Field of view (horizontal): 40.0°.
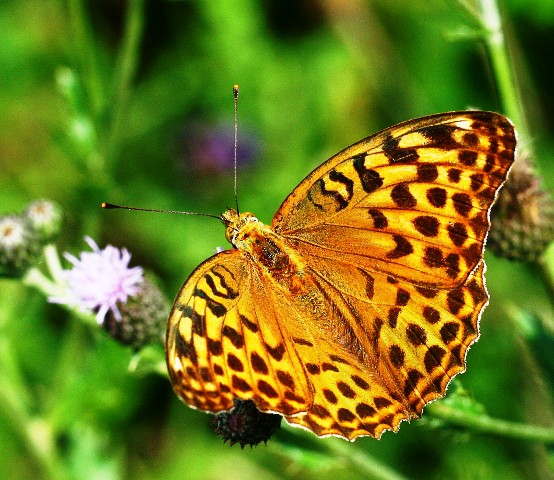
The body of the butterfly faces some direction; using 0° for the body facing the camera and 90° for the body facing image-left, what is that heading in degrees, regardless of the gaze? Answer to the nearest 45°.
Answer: approximately 135°

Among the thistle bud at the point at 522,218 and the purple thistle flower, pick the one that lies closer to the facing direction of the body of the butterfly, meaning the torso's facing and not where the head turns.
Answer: the purple thistle flower

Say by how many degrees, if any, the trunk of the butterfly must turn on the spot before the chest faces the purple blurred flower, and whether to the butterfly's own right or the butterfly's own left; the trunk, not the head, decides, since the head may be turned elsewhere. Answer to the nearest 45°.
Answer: approximately 45° to the butterfly's own right

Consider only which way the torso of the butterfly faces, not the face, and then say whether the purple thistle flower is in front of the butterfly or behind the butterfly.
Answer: in front

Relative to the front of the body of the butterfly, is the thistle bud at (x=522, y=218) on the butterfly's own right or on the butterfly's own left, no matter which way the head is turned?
on the butterfly's own right

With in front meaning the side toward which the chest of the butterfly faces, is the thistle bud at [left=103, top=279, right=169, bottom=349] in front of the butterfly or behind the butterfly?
in front

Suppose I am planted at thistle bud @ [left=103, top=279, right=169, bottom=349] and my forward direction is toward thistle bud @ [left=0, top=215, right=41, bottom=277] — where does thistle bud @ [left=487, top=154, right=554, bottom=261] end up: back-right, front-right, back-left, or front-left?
back-right

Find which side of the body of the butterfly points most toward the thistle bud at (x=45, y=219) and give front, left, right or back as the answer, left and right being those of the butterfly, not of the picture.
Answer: front
